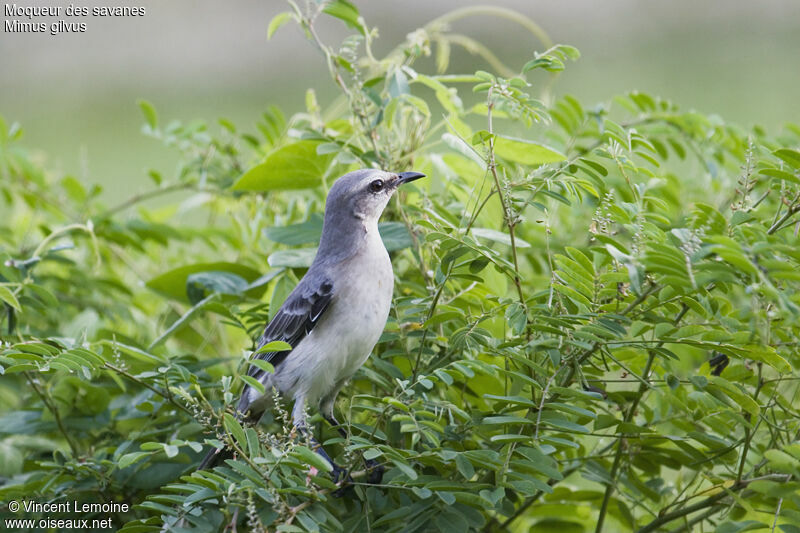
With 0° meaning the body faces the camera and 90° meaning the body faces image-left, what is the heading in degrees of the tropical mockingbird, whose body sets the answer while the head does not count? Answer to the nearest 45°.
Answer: approximately 270°
